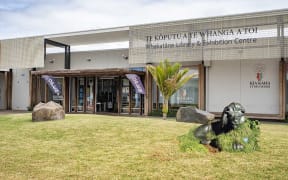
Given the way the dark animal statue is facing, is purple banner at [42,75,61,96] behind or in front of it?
behind

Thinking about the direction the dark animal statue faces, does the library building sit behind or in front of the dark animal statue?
behind

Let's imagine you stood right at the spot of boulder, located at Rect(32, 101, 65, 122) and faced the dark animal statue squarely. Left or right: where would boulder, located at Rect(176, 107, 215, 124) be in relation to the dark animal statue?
left

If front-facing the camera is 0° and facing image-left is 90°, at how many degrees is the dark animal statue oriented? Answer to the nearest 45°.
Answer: approximately 315°
